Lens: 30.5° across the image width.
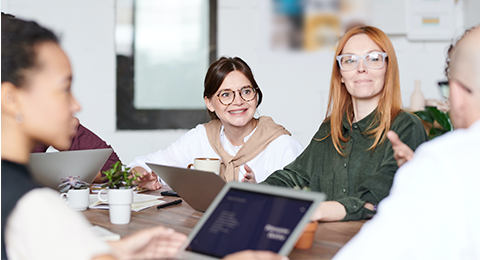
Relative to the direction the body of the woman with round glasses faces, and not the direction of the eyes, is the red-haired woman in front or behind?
in front

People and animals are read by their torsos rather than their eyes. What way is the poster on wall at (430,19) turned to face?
toward the camera

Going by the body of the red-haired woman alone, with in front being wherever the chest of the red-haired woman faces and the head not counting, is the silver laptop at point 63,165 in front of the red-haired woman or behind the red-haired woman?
in front

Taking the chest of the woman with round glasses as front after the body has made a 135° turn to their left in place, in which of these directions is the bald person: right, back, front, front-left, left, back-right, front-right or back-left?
back-right

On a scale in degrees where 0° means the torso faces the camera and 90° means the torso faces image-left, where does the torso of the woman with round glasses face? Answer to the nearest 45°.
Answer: approximately 0°

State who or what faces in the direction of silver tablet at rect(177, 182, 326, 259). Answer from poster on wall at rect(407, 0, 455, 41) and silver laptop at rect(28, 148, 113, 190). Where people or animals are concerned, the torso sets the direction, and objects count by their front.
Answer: the poster on wall

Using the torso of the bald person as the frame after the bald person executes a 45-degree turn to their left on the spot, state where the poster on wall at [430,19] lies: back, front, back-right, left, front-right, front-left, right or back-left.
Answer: right

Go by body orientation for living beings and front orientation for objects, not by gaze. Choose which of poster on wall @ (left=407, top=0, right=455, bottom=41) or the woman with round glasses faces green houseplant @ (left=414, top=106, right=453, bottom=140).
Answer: the poster on wall

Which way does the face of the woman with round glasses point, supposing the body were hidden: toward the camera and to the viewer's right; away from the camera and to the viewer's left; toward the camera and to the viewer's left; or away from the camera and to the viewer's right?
toward the camera and to the viewer's right

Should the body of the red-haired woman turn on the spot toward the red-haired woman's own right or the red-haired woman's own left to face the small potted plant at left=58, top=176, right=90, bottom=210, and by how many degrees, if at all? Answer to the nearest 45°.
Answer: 0° — they already face it

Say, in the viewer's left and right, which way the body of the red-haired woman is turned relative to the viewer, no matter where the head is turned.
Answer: facing the viewer and to the left of the viewer

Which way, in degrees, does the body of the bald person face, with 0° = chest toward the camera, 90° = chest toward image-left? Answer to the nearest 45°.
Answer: approximately 135°

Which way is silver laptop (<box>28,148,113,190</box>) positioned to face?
away from the camera
